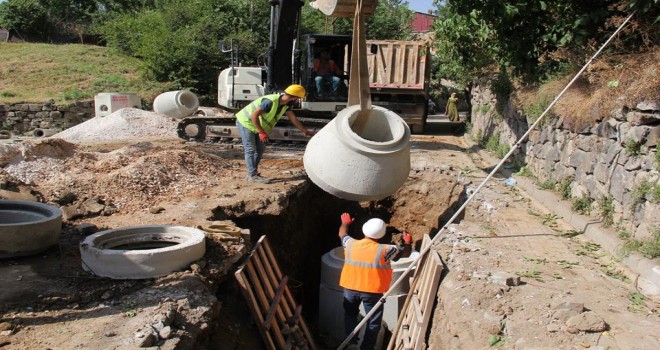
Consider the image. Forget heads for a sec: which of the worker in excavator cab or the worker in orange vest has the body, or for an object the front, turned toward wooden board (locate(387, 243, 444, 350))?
the worker in excavator cab

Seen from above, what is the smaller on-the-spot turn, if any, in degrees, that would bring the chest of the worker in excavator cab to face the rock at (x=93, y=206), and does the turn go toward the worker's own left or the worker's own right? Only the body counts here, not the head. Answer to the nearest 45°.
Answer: approximately 45° to the worker's own right

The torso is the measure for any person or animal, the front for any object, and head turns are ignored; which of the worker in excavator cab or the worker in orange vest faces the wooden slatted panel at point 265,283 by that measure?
the worker in excavator cab

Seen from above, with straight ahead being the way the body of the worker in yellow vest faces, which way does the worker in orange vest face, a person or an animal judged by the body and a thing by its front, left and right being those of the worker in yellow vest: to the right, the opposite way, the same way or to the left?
to the left

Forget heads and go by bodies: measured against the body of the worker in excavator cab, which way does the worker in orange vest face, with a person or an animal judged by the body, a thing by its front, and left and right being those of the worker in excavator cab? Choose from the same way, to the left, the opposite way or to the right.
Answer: the opposite way

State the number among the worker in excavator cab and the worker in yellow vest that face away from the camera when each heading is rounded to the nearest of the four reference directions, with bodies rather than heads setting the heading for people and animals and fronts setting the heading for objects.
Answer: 0

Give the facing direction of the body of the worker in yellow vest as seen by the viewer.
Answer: to the viewer's right

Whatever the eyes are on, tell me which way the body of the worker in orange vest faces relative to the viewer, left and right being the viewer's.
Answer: facing away from the viewer

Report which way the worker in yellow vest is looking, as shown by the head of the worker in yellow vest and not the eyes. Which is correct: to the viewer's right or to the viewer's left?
to the viewer's right

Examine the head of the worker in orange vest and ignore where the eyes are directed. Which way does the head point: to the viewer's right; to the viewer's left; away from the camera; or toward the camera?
away from the camera

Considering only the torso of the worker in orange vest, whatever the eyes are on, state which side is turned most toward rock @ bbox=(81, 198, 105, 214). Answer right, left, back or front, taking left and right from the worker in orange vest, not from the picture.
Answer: left
